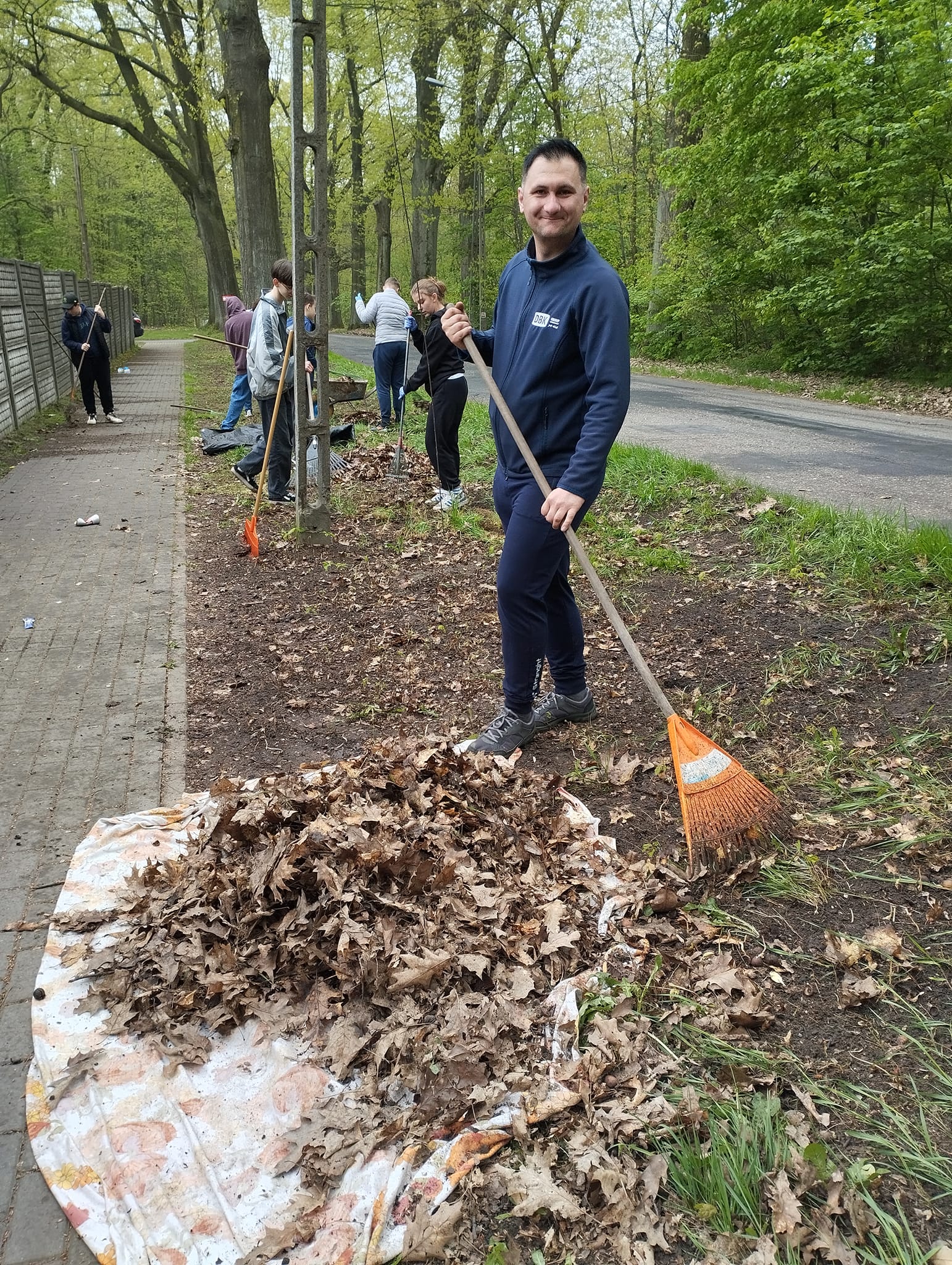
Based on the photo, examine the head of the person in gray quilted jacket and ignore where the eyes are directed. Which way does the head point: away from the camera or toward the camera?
away from the camera

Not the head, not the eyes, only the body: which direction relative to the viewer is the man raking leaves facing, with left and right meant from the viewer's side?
facing the viewer and to the left of the viewer

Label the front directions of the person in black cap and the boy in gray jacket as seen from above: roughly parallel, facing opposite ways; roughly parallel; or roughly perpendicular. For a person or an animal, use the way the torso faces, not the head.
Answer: roughly perpendicular

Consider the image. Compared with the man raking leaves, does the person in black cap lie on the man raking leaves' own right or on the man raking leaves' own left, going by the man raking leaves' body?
on the man raking leaves' own right

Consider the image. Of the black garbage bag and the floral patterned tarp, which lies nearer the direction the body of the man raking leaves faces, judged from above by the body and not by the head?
the floral patterned tarp

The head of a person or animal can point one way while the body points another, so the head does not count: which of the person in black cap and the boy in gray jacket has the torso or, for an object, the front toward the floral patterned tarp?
the person in black cap

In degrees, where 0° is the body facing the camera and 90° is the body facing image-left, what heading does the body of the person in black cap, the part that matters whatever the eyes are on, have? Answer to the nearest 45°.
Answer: approximately 0°
